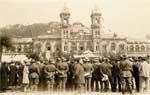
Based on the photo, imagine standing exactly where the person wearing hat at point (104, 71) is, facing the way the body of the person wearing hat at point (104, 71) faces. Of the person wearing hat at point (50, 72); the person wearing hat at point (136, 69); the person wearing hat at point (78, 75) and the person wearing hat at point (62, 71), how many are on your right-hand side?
1

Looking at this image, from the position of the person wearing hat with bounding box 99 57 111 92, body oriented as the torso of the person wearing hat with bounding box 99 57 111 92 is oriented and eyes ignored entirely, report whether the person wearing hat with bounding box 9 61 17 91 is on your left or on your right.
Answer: on your left

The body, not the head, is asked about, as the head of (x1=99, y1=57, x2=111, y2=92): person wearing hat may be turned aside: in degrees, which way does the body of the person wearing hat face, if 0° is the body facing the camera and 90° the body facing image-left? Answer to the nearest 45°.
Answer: approximately 180°

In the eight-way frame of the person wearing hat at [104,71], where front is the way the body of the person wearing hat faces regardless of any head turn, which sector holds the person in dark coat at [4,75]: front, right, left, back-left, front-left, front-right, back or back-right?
left

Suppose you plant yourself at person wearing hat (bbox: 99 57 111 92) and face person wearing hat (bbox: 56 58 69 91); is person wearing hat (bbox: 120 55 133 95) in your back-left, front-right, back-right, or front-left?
back-left

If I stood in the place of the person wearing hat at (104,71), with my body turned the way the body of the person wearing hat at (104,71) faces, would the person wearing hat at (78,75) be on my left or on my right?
on my left

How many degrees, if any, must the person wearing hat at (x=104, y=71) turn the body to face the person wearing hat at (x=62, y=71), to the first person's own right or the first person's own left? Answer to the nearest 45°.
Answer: approximately 90° to the first person's own left

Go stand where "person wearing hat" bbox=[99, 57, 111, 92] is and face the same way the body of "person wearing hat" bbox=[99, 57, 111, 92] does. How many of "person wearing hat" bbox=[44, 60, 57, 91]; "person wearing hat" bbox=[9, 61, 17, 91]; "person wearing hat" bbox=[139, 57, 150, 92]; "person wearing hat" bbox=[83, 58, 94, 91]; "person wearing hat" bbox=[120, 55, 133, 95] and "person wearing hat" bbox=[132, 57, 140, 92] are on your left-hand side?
3

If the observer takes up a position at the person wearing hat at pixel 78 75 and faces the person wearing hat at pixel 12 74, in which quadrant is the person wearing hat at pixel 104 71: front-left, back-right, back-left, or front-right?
back-right

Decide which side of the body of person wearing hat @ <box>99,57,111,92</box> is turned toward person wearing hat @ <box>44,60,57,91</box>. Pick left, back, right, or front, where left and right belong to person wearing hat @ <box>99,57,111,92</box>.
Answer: left

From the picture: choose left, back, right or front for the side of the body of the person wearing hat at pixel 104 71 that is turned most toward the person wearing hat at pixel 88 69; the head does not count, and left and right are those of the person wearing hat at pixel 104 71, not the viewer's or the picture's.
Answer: left

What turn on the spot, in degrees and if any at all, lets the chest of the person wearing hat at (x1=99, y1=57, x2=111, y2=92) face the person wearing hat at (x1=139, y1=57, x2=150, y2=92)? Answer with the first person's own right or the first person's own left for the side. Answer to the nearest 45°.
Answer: approximately 90° to the first person's own right
